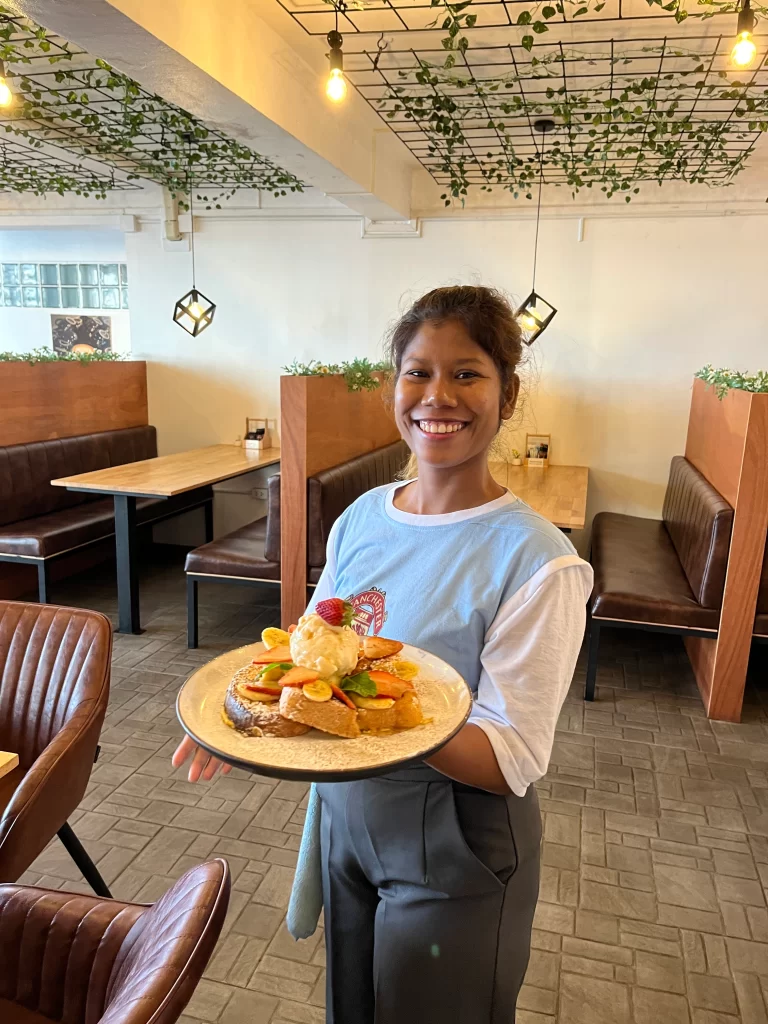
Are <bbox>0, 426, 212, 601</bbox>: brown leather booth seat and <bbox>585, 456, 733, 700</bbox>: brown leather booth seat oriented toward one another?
yes

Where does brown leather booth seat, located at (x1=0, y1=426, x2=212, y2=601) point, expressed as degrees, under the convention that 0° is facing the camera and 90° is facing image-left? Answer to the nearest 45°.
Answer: approximately 315°

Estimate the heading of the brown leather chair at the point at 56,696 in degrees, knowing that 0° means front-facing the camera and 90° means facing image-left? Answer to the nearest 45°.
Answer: approximately 45°

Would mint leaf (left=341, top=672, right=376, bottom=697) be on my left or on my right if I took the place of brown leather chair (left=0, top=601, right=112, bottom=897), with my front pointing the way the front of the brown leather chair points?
on my left

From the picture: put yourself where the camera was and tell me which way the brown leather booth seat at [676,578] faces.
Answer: facing to the left of the viewer

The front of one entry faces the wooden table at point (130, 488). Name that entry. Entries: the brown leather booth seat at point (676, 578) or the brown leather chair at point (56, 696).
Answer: the brown leather booth seat

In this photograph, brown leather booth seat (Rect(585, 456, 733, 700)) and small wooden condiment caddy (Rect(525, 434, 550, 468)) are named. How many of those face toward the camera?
1

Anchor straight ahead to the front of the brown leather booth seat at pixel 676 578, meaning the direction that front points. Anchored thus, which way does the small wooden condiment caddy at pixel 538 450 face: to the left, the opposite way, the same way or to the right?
to the left
